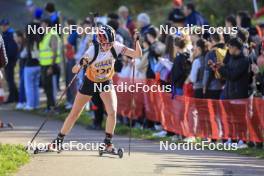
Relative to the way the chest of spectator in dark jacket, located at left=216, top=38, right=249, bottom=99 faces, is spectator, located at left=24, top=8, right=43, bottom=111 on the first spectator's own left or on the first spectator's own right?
on the first spectator's own right

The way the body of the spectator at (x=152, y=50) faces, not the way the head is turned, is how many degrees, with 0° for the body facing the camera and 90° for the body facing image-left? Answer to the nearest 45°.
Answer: approximately 90°

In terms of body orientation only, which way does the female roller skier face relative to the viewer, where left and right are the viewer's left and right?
facing the viewer

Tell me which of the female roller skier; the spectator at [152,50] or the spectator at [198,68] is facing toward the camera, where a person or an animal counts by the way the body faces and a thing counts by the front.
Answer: the female roller skier
